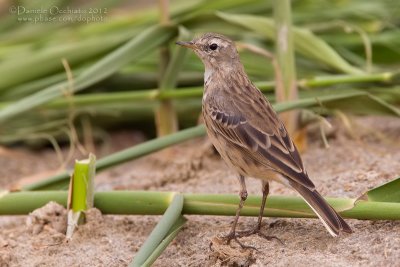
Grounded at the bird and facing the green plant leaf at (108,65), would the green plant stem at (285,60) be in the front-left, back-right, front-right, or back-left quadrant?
front-right

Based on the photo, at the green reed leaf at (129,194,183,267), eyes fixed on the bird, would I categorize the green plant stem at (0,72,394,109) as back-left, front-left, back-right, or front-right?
front-left

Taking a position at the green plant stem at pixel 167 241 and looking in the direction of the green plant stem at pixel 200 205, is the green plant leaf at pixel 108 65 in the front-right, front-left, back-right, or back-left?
front-left

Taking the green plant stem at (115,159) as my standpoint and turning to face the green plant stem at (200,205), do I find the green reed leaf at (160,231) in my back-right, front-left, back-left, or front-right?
front-right

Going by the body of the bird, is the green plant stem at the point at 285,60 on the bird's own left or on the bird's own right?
on the bird's own right

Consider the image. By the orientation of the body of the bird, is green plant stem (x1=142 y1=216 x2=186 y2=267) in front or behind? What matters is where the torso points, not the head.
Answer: in front

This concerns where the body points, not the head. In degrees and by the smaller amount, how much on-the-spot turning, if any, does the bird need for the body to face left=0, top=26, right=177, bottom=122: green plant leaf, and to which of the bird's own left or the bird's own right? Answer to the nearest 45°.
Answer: approximately 45° to the bird's own right

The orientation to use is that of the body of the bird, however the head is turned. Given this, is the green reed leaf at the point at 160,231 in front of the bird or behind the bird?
in front

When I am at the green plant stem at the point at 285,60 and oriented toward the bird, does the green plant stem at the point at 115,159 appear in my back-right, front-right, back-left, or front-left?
front-right

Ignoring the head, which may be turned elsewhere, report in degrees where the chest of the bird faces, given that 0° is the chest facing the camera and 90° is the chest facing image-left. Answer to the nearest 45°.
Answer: approximately 90°

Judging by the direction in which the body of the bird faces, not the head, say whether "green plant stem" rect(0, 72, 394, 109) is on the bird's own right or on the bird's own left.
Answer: on the bird's own right
